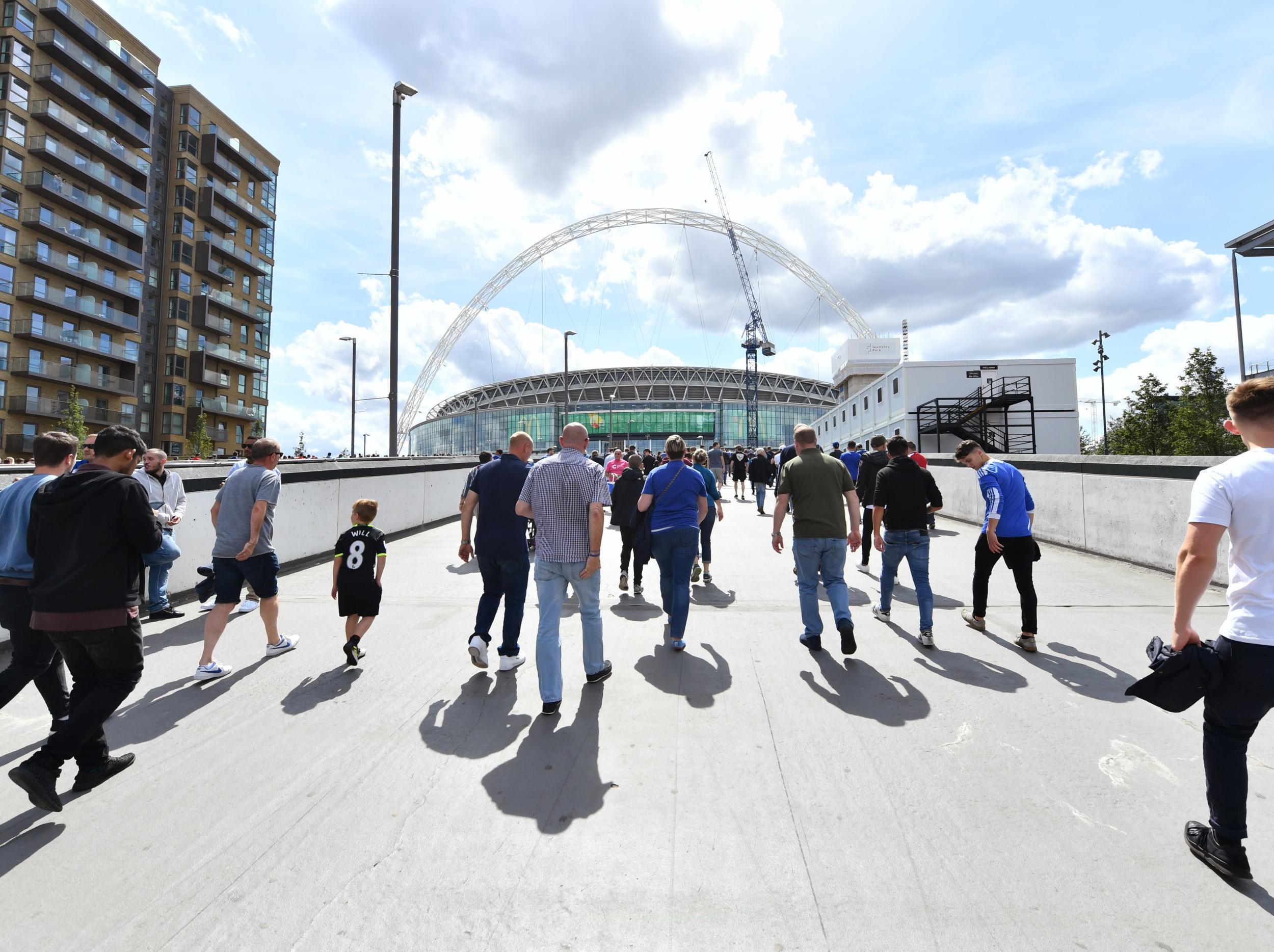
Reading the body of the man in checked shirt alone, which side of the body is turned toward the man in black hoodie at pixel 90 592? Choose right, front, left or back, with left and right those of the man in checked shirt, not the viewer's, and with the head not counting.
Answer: left

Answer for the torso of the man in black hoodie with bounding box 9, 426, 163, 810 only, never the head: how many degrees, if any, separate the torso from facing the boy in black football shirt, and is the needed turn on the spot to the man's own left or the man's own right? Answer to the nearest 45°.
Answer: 0° — they already face them

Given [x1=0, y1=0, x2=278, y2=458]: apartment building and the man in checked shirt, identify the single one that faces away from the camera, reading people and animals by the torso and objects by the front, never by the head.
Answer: the man in checked shirt

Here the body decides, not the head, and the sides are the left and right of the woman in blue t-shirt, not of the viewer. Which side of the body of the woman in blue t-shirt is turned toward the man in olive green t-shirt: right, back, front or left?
right

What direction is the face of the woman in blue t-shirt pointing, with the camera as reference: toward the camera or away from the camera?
away from the camera

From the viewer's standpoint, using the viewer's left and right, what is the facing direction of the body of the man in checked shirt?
facing away from the viewer

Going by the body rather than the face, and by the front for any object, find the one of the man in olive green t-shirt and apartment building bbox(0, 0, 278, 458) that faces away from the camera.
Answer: the man in olive green t-shirt

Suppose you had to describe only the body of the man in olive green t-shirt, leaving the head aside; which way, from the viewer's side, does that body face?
away from the camera

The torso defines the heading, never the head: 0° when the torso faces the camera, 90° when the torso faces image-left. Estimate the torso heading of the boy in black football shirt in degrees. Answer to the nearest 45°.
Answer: approximately 180°

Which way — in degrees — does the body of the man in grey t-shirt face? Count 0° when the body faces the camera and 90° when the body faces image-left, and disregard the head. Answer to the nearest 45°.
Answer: approximately 225°

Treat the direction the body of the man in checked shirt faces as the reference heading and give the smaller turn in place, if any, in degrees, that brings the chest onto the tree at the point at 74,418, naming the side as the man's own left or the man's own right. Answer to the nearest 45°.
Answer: approximately 45° to the man's own left

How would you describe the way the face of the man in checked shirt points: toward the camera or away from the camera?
away from the camera
